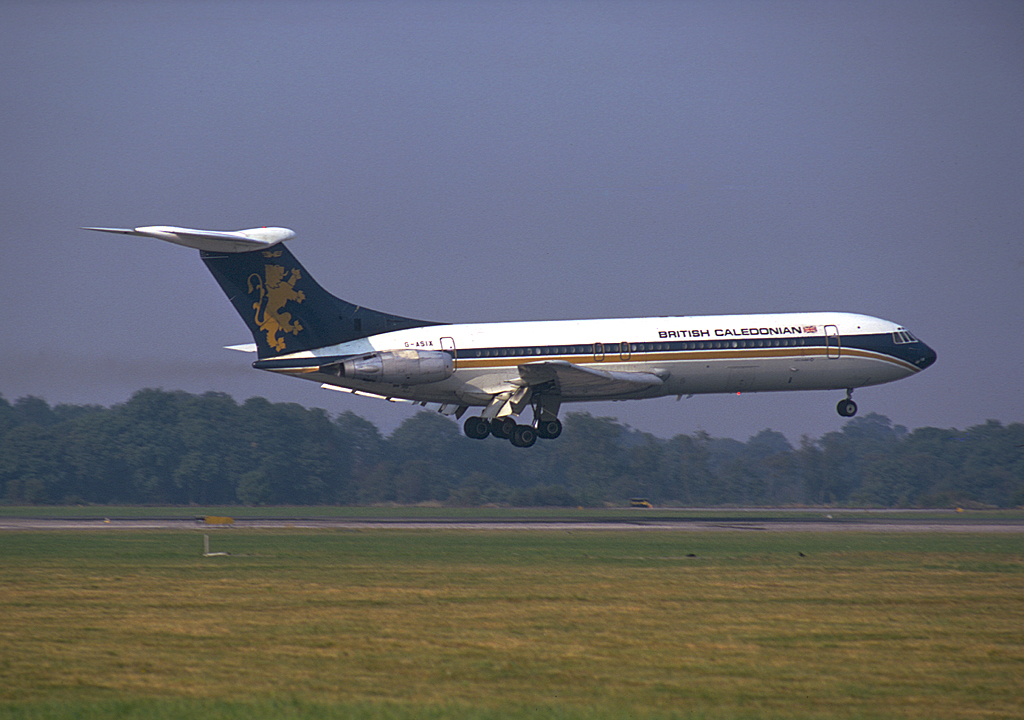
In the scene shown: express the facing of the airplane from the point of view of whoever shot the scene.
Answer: facing to the right of the viewer
